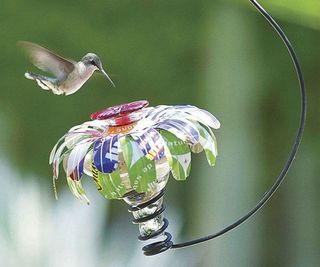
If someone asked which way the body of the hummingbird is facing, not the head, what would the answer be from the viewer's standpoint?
to the viewer's right
